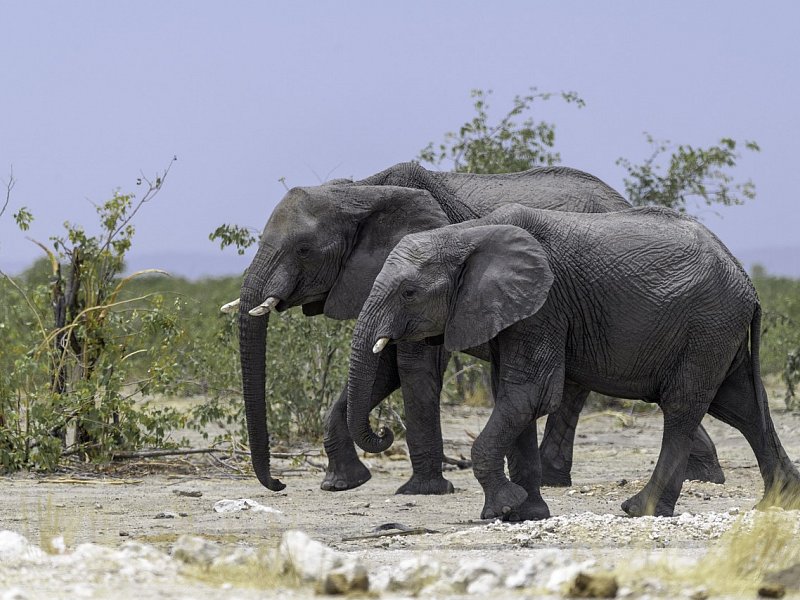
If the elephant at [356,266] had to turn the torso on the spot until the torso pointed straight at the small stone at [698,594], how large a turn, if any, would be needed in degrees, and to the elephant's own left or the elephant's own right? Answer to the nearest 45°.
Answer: approximately 90° to the elephant's own left

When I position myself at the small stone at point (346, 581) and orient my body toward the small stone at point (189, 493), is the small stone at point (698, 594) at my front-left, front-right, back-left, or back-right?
back-right

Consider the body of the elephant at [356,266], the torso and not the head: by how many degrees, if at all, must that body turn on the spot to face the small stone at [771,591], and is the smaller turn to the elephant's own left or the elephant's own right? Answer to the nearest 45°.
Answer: approximately 135° to the elephant's own left

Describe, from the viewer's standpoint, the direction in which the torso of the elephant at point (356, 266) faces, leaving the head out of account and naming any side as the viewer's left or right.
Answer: facing to the left of the viewer

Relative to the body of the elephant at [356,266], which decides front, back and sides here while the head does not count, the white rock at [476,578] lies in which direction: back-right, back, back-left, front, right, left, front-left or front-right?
left

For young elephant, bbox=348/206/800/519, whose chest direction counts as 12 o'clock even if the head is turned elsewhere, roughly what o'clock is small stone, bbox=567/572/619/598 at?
The small stone is roughly at 9 o'clock from the young elephant.

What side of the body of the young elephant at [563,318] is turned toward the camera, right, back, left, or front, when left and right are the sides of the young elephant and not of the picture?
left

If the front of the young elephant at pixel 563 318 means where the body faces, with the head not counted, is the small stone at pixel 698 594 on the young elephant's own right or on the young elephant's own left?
on the young elephant's own left

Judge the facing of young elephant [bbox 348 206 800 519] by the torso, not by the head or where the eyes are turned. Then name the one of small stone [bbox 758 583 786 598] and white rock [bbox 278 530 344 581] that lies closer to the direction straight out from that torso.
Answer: the white rock

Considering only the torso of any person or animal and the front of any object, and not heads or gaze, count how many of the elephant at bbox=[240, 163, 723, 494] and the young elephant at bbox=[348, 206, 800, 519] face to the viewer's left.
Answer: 2

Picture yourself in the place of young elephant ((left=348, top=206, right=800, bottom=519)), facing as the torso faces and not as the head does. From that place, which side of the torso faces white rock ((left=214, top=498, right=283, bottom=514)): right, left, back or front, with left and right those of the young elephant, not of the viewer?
front

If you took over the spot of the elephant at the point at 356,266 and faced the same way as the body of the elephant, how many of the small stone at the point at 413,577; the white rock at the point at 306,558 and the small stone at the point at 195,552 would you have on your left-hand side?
3

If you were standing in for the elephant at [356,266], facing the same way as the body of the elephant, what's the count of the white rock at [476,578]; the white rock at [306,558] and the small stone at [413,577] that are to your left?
3
